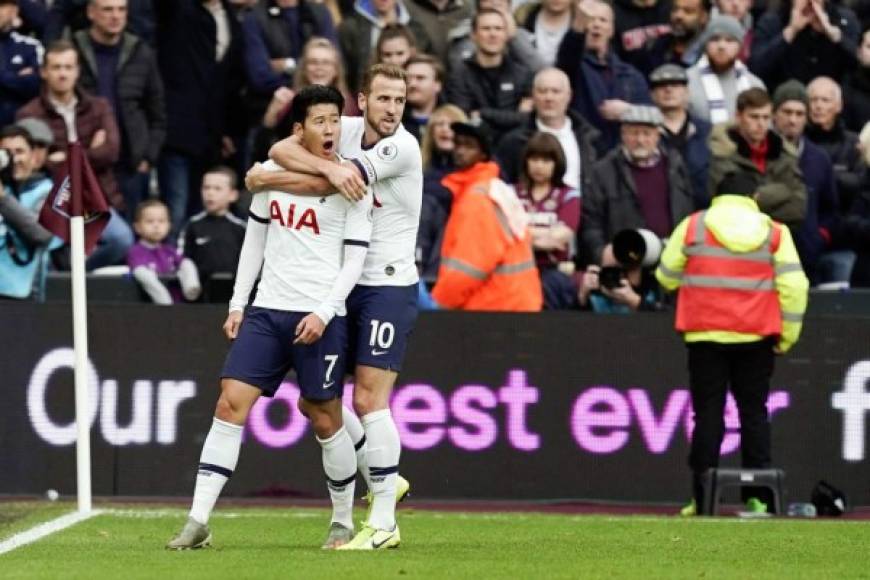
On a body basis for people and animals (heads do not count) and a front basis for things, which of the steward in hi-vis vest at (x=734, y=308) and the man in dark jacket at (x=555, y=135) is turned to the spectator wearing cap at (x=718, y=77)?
the steward in hi-vis vest

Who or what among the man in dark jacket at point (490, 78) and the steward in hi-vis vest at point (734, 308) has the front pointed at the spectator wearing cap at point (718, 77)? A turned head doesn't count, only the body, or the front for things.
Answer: the steward in hi-vis vest

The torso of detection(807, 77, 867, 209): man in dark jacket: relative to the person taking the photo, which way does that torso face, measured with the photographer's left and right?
facing the viewer and to the left of the viewer

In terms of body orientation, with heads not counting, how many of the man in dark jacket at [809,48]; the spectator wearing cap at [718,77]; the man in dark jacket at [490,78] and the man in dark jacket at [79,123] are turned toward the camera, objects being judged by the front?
4

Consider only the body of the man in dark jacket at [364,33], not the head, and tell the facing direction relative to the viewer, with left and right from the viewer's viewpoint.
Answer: facing the viewer

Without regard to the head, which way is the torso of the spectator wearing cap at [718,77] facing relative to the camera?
toward the camera

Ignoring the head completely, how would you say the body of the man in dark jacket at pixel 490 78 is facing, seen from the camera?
toward the camera

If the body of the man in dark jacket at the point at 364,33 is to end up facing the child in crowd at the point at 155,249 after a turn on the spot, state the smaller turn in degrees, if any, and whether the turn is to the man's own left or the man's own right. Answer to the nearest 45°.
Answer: approximately 45° to the man's own right

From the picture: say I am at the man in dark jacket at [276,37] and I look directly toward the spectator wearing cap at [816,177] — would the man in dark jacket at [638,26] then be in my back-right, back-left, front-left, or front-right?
front-left
